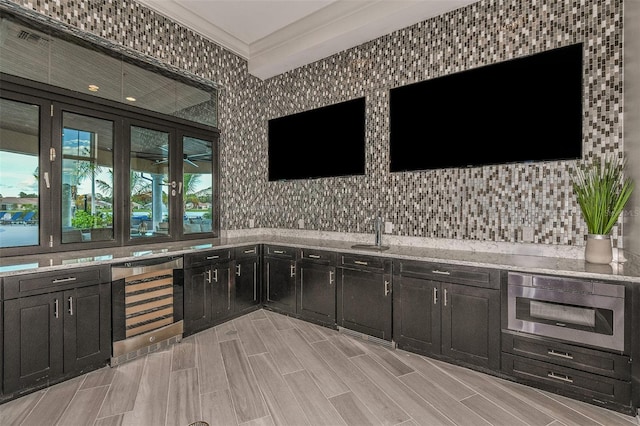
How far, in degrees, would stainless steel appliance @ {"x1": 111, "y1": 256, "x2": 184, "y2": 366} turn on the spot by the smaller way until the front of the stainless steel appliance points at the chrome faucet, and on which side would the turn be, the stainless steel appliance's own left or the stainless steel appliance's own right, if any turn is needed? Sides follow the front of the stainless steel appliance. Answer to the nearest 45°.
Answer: approximately 45° to the stainless steel appliance's own left

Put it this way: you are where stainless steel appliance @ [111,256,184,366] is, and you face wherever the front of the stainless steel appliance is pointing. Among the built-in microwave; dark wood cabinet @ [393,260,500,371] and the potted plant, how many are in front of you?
3

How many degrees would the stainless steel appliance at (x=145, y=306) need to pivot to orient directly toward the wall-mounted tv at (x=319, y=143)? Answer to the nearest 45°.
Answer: approximately 45° to its left

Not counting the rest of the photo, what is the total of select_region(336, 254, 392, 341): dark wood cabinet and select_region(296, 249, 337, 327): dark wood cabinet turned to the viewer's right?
0

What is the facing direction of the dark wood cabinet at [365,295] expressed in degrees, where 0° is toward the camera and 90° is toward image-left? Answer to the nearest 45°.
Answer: approximately 45°

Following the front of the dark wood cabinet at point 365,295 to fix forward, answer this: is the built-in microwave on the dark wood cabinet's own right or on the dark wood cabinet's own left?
on the dark wood cabinet's own left

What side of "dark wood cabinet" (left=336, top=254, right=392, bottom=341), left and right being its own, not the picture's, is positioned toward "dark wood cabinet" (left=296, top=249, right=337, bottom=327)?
right

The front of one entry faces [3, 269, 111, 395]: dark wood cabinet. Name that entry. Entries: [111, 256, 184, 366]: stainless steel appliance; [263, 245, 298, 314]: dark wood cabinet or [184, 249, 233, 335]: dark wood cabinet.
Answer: [263, 245, 298, 314]: dark wood cabinet

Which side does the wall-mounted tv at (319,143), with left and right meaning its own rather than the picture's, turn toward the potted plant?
left

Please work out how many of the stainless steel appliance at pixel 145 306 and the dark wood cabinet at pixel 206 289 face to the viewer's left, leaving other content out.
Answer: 0

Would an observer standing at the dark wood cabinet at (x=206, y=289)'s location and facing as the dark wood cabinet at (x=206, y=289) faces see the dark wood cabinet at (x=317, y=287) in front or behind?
in front

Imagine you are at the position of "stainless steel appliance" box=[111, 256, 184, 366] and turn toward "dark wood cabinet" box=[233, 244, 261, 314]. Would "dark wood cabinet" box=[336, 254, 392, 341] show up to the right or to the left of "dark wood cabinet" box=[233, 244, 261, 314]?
right

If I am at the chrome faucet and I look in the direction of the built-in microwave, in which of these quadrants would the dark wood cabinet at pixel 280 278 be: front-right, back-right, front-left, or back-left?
back-right
